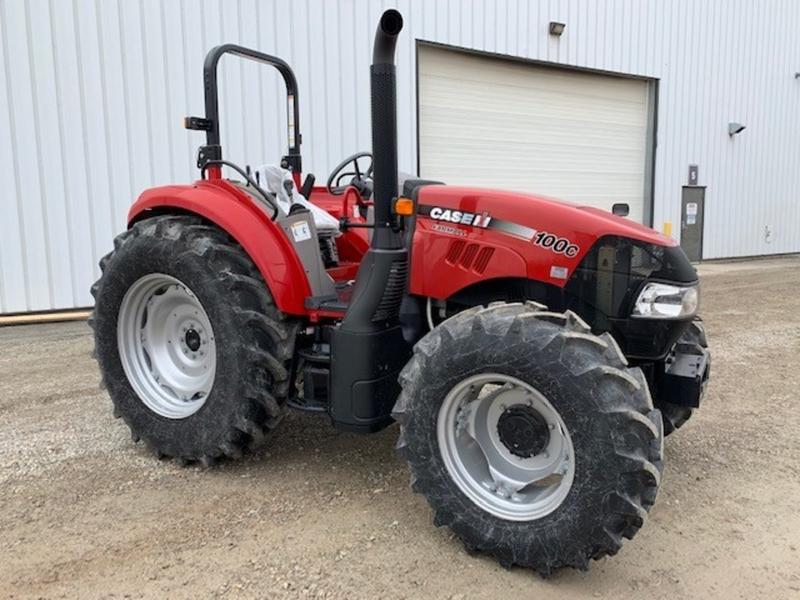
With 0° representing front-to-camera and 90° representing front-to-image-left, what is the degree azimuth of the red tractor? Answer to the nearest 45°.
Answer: approximately 315°
